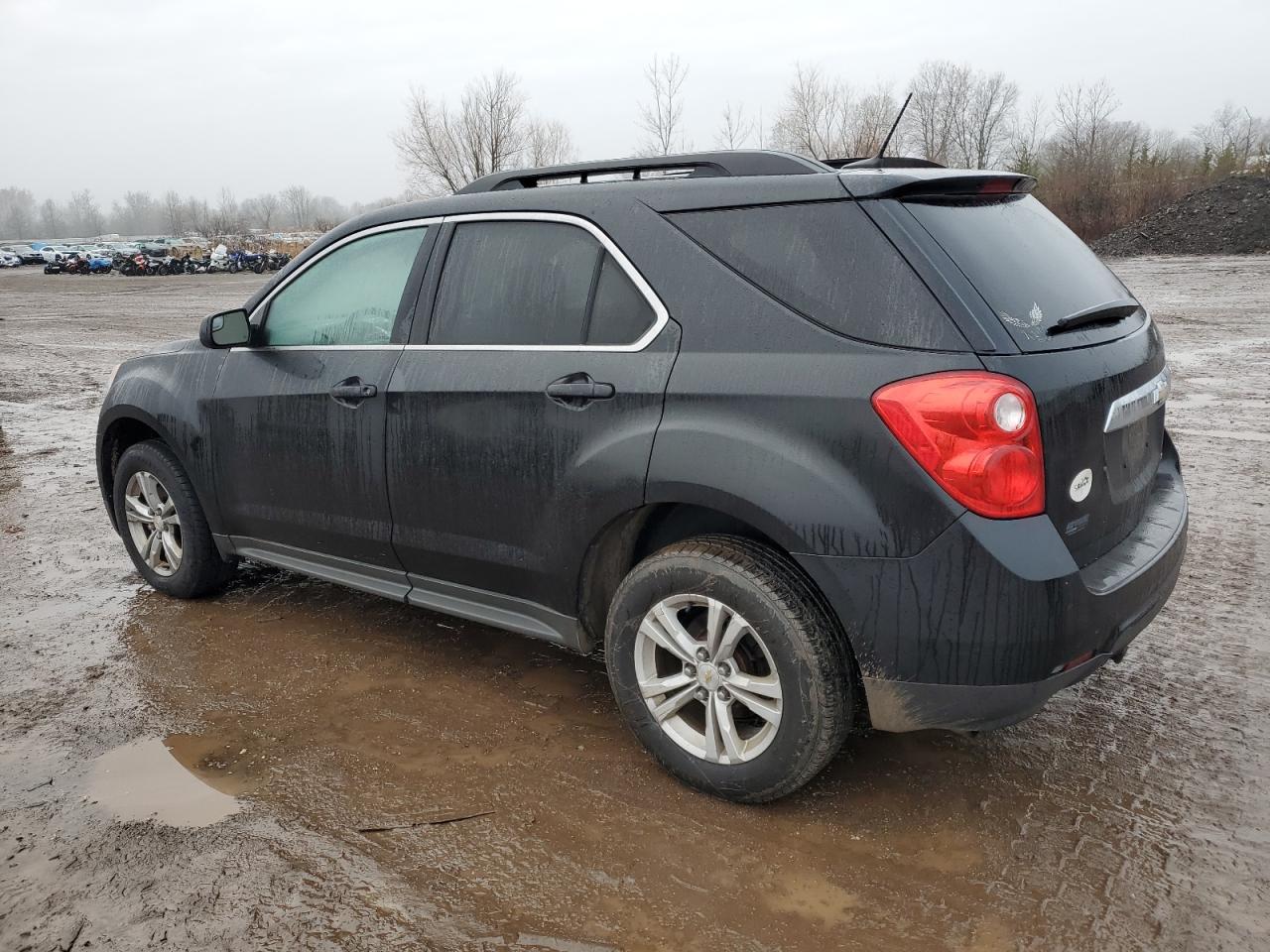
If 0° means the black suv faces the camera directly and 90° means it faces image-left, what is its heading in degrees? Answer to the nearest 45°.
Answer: approximately 135°

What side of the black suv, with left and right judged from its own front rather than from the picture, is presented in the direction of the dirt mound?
right

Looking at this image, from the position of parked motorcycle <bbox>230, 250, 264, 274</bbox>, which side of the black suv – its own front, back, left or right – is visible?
front

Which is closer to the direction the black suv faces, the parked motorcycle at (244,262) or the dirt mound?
the parked motorcycle

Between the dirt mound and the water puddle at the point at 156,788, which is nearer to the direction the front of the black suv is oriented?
the water puddle

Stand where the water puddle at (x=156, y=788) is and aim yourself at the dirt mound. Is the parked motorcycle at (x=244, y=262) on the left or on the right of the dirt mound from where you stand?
left

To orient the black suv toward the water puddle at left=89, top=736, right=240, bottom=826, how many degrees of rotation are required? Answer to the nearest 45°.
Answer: approximately 45° to its left
